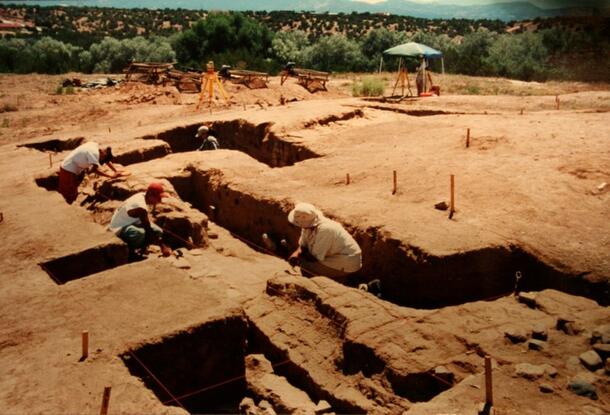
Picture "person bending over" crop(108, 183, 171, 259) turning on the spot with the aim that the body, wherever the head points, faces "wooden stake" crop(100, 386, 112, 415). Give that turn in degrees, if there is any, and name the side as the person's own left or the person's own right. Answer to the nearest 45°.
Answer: approximately 90° to the person's own right

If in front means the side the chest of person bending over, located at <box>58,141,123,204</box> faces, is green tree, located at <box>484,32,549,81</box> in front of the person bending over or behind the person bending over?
in front

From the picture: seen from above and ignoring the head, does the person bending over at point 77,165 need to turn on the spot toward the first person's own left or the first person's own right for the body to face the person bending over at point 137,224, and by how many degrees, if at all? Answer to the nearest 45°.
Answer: approximately 90° to the first person's own right

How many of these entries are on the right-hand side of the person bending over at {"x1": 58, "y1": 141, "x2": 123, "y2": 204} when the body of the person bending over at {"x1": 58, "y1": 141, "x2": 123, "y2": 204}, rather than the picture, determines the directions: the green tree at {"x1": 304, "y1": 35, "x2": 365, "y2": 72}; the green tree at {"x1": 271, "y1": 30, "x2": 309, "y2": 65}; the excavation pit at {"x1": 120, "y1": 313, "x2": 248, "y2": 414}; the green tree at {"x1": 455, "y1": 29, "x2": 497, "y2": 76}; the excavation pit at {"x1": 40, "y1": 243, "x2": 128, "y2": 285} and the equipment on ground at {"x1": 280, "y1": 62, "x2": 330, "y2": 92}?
2

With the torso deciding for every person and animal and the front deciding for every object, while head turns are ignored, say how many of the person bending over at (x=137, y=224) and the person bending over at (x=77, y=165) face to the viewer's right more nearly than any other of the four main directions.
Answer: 2

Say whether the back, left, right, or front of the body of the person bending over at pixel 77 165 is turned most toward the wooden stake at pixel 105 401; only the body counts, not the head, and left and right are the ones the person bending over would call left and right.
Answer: right

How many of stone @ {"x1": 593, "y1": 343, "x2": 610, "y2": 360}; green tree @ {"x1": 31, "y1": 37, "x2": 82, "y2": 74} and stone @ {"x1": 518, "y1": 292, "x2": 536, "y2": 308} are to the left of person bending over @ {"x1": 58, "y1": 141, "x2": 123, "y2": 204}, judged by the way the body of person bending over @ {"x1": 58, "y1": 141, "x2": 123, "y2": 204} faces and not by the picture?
1

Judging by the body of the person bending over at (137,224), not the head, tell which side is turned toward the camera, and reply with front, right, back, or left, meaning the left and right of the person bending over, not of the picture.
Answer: right

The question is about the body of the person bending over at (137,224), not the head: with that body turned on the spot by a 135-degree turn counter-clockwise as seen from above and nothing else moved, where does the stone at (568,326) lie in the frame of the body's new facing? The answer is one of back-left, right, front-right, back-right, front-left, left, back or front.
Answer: back

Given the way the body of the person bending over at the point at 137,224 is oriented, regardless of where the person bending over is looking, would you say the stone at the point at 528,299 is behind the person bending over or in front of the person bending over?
in front

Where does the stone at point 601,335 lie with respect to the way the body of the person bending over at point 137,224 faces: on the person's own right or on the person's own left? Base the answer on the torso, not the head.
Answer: on the person's own right

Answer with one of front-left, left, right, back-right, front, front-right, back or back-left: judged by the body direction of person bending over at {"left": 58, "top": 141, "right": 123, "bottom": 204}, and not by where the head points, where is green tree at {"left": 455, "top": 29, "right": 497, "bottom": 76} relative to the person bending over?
front-left

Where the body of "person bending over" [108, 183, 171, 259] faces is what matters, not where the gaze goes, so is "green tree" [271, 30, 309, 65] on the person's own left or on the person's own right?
on the person's own left

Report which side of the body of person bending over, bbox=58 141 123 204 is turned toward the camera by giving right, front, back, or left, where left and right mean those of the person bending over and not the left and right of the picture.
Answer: right

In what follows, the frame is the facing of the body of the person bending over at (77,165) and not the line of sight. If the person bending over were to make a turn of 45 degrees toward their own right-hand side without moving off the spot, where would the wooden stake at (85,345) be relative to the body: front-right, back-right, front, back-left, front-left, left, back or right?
front-right

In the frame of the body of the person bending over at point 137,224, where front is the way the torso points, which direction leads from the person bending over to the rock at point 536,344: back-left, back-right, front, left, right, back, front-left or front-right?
front-right

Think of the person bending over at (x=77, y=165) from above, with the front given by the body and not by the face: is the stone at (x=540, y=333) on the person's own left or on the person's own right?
on the person's own right
